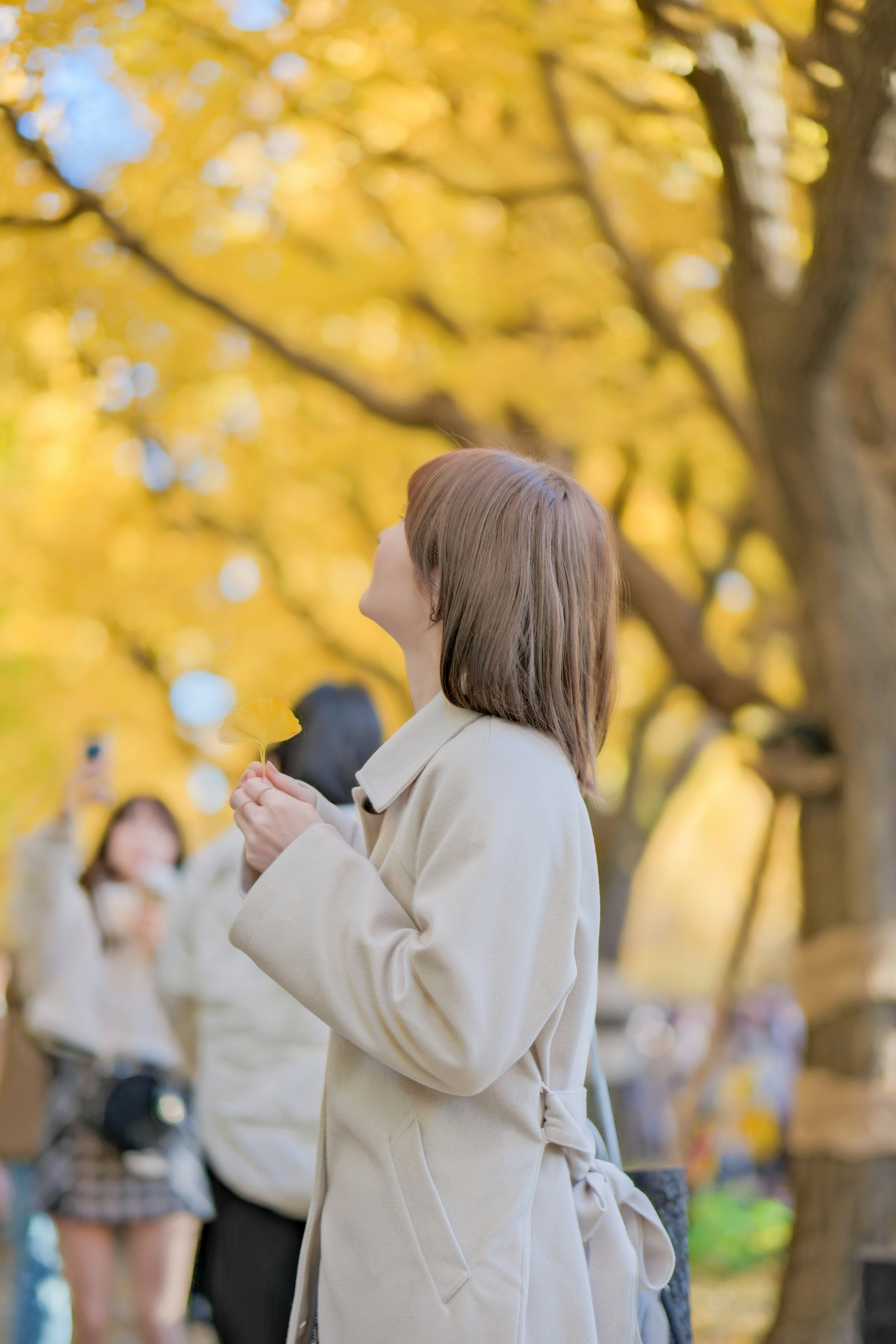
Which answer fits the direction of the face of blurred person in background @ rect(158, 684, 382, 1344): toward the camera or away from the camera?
away from the camera

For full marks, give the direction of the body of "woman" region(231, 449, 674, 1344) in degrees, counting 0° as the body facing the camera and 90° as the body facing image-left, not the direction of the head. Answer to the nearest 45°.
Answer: approximately 90°

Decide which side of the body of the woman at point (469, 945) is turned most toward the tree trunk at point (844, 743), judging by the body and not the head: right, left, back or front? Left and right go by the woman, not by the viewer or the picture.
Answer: right
